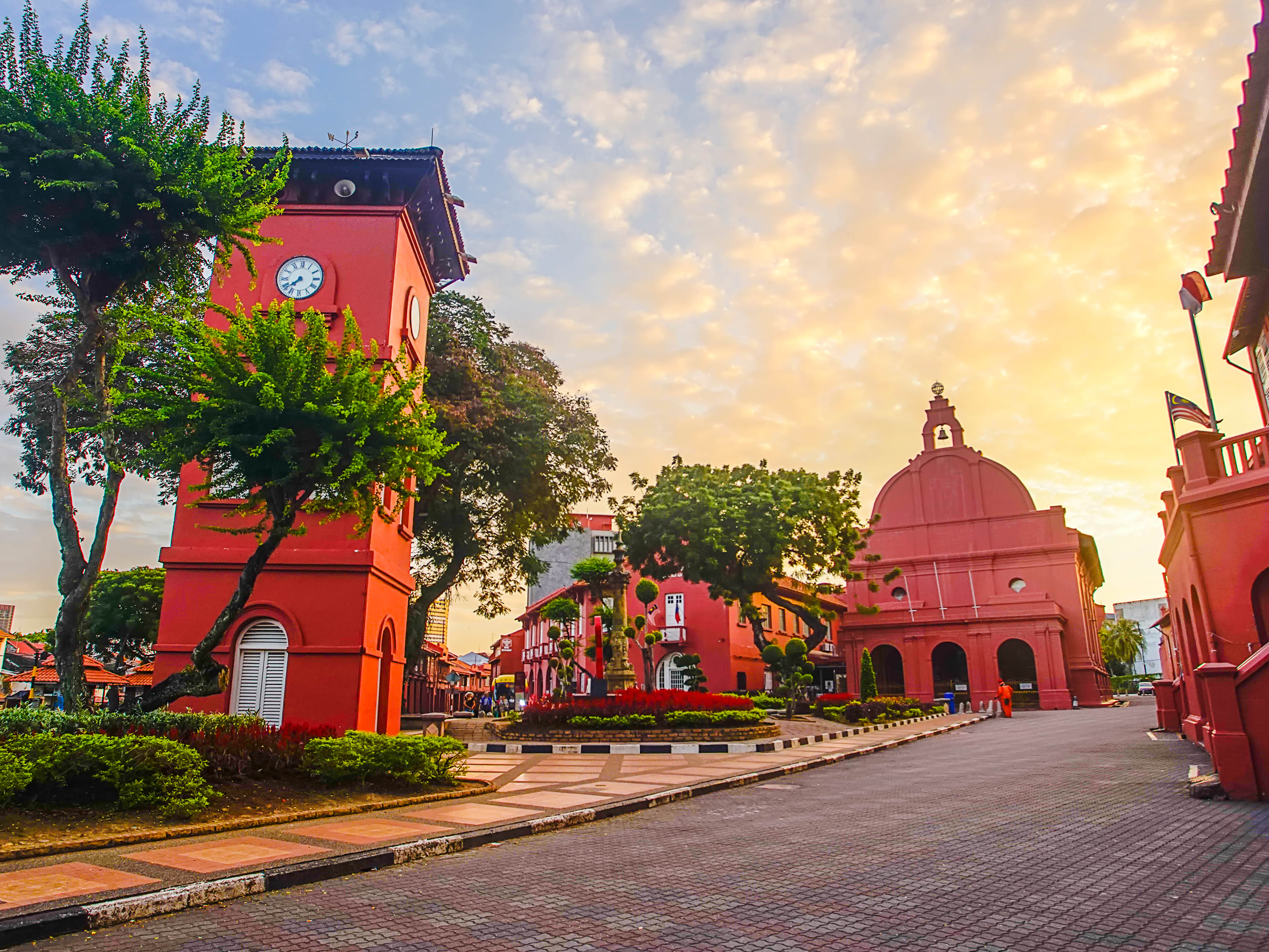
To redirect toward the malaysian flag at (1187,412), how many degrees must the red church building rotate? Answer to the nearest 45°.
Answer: approximately 45° to its left

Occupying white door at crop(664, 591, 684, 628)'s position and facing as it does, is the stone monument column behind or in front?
in front

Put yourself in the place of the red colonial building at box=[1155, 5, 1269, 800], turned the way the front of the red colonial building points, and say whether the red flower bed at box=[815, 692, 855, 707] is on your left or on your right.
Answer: on your right

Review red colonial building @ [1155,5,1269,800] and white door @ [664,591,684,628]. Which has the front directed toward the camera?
the white door

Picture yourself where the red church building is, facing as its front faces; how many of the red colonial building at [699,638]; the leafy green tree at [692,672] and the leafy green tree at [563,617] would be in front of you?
3

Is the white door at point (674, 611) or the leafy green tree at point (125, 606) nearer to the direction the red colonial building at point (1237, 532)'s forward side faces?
the leafy green tree

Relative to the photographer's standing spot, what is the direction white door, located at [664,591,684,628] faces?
facing the viewer

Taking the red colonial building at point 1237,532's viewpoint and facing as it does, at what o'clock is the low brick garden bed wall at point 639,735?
The low brick garden bed wall is roughly at 12 o'clock from the red colonial building.

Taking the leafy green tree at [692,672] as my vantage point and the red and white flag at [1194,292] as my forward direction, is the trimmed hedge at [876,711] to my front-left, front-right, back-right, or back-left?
front-left

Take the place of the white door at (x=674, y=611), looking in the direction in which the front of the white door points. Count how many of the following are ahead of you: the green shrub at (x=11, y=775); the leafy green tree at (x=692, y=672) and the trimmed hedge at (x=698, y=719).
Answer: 3

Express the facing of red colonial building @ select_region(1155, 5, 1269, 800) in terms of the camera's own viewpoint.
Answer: facing to the left of the viewer

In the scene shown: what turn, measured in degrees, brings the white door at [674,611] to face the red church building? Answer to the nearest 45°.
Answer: approximately 90° to its left

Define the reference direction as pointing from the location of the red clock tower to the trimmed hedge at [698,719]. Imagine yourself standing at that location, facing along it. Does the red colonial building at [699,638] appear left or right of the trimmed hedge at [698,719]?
left

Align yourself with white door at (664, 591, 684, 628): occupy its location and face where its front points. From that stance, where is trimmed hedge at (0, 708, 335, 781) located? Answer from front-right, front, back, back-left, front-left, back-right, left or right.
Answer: front

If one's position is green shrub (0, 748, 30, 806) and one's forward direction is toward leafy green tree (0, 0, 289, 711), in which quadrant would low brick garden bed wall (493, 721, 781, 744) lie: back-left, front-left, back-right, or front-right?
front-right

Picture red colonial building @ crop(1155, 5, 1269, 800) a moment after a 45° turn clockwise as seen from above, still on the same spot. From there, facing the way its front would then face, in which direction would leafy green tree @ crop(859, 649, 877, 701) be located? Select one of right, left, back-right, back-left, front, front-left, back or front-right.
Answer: front

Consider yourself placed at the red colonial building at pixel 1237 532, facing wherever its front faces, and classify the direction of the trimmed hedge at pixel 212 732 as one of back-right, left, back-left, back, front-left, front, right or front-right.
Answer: front-left

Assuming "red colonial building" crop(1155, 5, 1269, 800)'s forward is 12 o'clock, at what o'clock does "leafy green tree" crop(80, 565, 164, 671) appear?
The leafy green tree is roughly at 12 o'clock from the red colonial building.

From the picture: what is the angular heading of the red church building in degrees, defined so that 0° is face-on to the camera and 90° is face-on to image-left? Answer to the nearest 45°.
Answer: approximately 45°

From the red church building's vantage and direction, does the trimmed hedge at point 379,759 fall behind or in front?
in front
